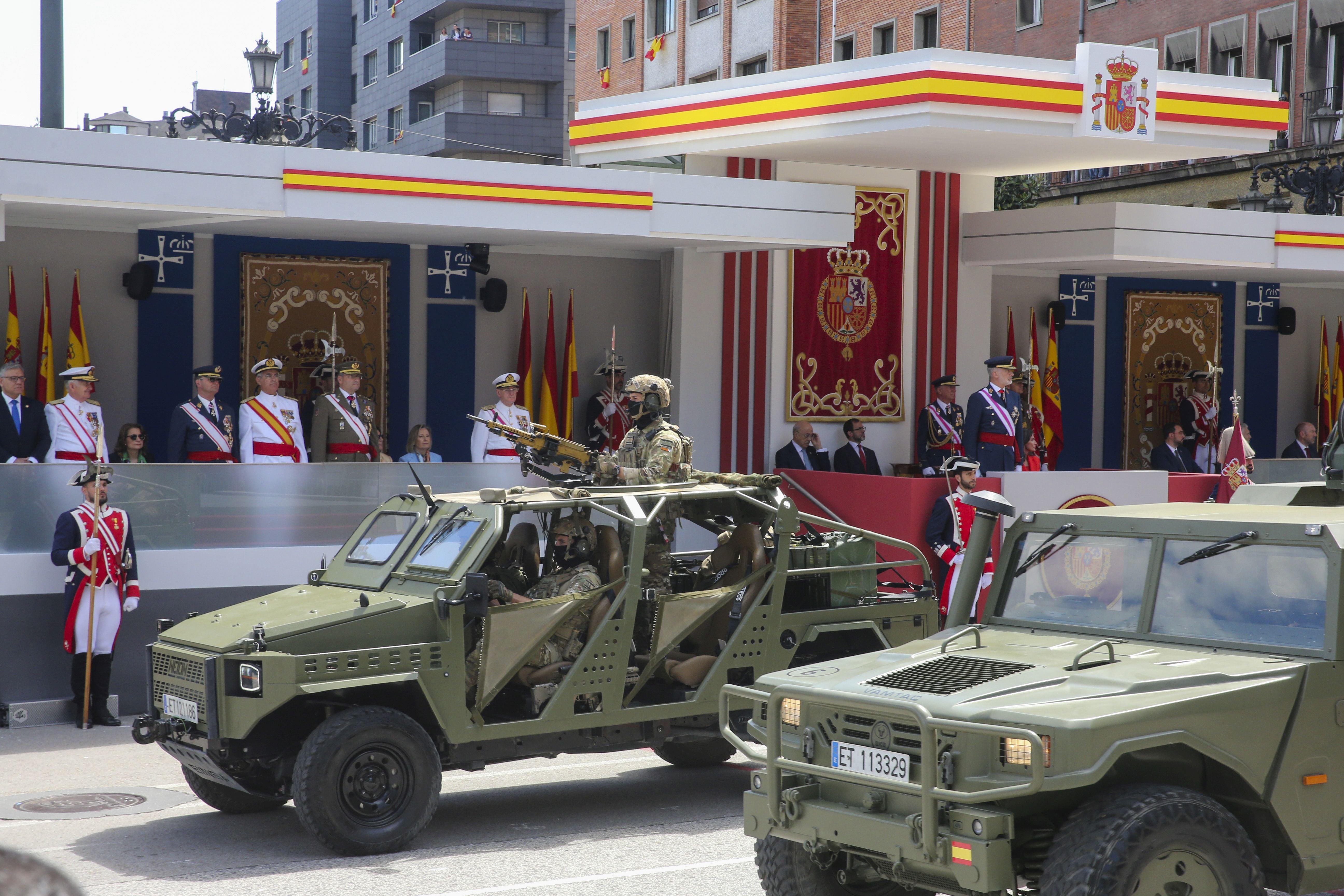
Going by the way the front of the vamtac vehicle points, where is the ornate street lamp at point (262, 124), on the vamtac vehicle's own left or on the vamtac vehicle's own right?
on the vamtac vehicle's own right

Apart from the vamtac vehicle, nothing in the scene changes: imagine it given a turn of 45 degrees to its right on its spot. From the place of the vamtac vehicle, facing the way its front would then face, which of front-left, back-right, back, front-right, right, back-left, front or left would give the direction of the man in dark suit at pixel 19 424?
front-right

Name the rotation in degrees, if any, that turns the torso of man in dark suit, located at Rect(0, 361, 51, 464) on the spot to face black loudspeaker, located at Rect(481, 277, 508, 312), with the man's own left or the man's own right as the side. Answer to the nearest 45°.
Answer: approximately 135° to the man's own left

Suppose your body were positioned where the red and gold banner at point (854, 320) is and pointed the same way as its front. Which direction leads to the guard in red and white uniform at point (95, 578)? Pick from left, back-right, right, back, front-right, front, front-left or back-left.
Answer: front-right

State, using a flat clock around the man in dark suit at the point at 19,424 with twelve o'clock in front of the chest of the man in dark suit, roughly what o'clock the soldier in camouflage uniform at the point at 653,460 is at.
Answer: The soldier in camouflage uniform is roughly at 11 o'clock from the man in dark suit.

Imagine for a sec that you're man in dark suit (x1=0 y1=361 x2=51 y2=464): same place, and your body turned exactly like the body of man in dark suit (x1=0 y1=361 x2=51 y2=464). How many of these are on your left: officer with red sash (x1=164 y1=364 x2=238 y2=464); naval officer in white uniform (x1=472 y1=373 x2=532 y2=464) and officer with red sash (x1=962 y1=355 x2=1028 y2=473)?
3

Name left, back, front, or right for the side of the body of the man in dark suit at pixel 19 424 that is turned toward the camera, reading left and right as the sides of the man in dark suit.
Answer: front

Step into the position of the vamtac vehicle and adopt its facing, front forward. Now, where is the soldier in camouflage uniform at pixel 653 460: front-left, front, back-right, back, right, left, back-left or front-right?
right

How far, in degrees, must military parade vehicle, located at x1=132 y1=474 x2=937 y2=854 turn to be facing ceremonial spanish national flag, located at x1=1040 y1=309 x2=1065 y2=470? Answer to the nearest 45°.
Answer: approximately 180°

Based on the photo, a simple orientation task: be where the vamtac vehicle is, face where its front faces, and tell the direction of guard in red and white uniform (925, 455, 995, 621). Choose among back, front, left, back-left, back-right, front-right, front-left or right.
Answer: back-right

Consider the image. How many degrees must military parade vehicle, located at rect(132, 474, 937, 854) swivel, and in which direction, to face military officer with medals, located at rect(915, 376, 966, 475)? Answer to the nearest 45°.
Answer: approximately 180°

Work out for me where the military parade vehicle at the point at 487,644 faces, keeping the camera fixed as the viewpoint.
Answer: facing the viewer and to the left of the viewer

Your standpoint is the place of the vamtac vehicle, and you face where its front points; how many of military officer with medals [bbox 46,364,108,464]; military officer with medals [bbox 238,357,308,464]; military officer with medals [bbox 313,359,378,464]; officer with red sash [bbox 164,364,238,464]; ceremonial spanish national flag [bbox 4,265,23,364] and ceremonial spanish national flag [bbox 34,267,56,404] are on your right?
6

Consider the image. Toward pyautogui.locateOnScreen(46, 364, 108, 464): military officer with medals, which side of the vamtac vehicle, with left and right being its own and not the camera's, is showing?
right

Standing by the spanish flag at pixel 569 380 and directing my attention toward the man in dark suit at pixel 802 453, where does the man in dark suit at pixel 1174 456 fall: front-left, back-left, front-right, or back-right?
front-left

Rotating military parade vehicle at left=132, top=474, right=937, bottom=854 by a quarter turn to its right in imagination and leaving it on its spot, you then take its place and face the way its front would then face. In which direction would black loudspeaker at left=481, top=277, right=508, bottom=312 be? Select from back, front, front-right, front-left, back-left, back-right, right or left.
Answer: front-right

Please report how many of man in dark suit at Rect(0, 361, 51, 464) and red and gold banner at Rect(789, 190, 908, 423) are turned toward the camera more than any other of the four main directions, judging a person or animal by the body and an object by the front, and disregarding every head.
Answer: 2

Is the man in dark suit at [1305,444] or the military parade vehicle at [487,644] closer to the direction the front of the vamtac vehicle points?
the military parade vehicle

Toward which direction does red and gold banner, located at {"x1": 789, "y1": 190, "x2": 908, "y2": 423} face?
toward the camera
